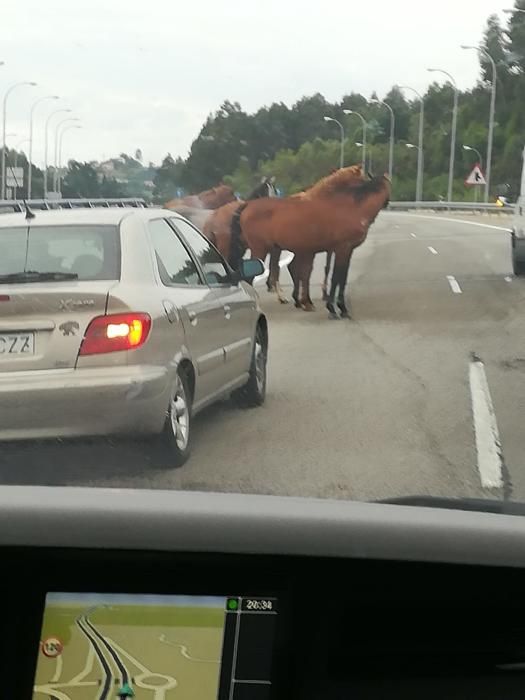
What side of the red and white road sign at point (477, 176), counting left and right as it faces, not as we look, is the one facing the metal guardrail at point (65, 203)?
right

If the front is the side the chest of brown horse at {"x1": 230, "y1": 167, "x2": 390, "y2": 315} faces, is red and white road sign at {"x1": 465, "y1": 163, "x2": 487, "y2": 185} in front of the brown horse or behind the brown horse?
in front

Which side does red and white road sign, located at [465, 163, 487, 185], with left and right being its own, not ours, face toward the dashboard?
front

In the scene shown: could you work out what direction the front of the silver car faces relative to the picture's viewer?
facing away from the viewer and to the right of the viewer

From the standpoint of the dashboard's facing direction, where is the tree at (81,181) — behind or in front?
behind

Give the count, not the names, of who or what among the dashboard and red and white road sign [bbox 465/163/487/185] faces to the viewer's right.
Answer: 0

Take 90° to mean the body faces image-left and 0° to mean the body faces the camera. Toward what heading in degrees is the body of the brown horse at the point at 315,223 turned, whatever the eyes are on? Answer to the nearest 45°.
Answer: approximately 270°

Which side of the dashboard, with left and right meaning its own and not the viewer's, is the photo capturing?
front

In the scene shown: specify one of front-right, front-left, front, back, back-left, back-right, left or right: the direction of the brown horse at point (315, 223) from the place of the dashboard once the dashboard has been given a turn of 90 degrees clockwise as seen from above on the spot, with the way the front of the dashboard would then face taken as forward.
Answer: right

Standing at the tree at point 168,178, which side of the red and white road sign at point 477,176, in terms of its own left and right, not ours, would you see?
right

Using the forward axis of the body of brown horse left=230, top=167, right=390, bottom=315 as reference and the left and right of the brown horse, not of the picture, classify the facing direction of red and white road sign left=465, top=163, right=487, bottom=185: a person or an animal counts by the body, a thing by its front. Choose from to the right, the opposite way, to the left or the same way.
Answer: to the right

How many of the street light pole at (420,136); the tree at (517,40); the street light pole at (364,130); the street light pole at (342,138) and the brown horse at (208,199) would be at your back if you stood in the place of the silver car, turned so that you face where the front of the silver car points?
0

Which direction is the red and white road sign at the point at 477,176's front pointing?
toward the camera

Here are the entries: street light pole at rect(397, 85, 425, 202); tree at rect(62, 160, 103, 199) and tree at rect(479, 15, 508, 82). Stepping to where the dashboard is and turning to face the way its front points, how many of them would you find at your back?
3

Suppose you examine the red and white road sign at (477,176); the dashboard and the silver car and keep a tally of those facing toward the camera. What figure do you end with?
2

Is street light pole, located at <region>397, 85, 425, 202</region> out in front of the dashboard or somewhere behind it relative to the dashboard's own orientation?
behind

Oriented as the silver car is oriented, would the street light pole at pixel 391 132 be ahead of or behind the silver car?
ahead
